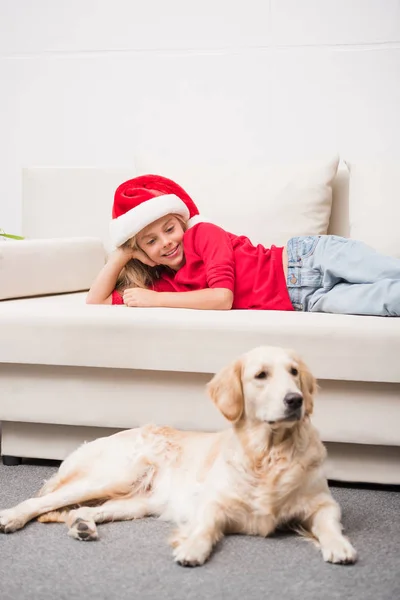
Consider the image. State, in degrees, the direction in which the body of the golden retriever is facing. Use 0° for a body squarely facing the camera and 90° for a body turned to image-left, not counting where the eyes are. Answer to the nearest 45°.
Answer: approximately 315°

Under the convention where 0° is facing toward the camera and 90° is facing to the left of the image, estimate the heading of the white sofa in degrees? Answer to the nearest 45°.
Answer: approximately 0°
